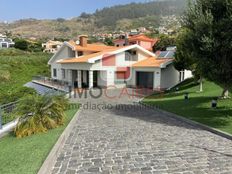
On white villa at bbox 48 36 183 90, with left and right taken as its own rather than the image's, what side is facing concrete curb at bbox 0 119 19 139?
front

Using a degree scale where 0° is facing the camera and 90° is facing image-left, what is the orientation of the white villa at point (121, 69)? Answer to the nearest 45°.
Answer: approximately 0°

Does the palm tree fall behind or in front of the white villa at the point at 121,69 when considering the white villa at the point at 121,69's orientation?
in front

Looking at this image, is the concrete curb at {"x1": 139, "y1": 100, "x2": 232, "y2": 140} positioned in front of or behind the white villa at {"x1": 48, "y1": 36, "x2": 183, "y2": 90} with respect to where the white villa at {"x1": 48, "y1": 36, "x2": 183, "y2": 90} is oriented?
in front

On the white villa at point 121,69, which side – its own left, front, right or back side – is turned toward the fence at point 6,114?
front
